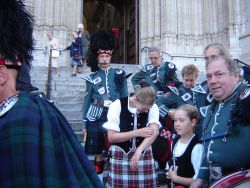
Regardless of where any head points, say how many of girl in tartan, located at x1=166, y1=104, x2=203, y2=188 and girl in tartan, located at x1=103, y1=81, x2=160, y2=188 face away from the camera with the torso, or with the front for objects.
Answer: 0

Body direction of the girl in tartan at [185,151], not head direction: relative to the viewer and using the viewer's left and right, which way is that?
facing the viewer and to the left of the viewer

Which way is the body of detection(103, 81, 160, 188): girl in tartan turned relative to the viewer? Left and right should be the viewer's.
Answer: facing the viewer

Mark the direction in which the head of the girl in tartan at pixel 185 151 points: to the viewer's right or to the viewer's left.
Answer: to the viewer's left

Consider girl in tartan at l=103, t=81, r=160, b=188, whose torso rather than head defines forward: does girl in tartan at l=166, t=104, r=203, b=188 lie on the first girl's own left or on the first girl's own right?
on the first girl's own left

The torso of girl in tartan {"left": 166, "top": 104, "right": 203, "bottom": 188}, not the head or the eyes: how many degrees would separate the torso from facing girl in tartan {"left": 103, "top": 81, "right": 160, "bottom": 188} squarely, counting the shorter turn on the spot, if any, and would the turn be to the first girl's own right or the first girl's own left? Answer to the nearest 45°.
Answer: approximately 45° to the first girl's own right
